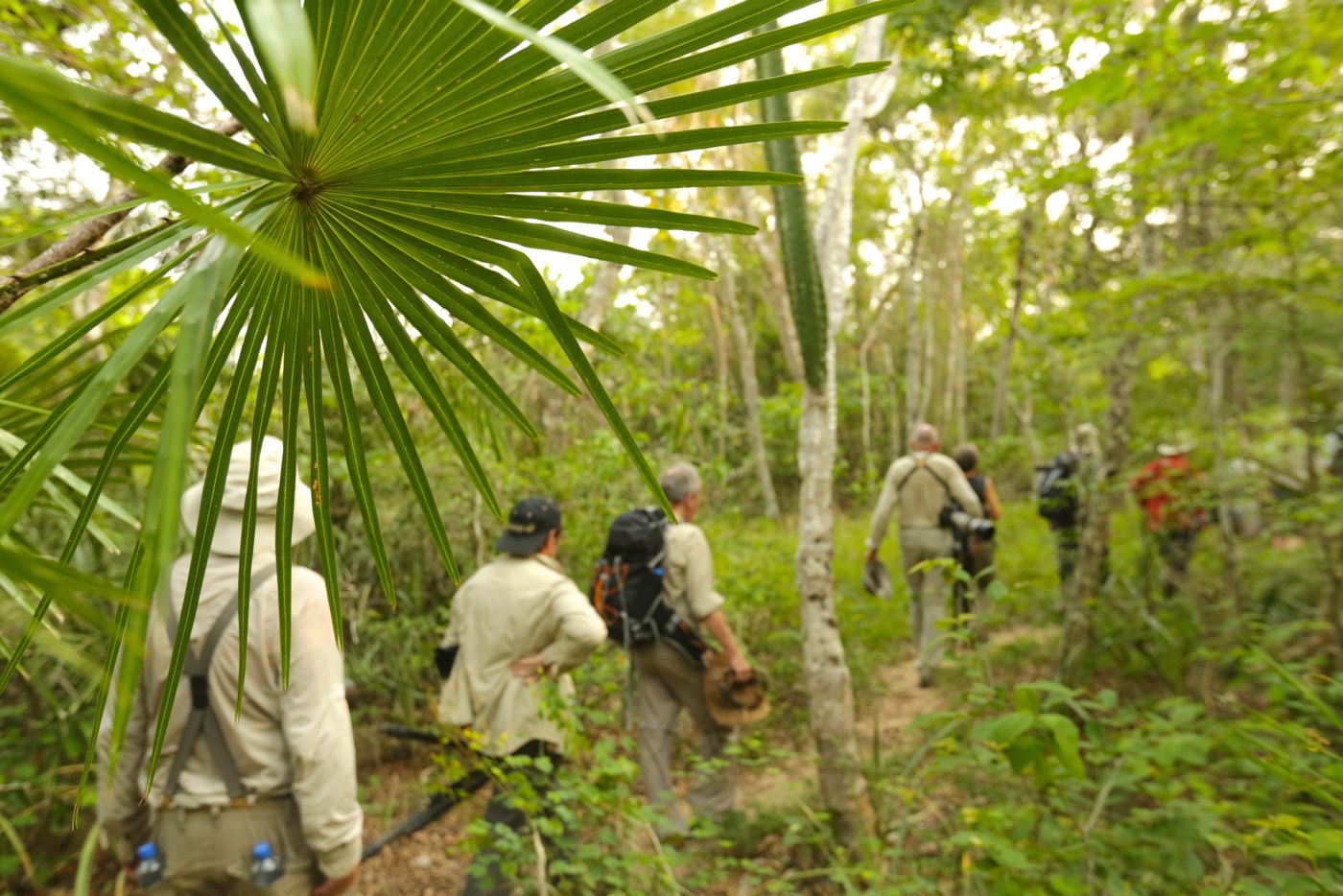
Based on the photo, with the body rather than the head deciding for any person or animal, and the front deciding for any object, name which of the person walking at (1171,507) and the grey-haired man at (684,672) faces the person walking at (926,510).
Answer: the grey-haired man

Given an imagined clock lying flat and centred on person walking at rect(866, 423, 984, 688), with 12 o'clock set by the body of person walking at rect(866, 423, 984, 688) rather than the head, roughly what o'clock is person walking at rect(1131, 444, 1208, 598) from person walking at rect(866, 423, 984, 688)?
person walking at rect(1131, 444, 1208, 598) is roughly at 1 o'clock from person walking at rect(866, 423, 984, 688).

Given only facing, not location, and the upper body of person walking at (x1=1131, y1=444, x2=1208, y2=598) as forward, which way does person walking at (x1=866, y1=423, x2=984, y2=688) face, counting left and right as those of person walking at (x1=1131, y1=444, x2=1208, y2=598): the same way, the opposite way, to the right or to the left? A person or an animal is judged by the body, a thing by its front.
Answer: the same way

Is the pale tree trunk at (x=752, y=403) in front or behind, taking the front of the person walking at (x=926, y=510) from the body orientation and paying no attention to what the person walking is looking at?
in front

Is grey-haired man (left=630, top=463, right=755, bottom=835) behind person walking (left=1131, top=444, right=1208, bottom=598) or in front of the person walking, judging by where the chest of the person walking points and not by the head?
behind

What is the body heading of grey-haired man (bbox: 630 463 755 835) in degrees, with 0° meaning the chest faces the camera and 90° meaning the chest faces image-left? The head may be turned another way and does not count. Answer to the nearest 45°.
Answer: approximately 225°

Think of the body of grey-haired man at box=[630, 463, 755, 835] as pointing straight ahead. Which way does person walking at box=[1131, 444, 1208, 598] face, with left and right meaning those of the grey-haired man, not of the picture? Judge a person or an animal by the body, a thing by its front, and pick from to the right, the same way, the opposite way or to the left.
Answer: the same way

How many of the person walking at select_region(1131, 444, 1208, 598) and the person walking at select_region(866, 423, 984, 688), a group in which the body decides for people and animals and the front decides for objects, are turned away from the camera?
2

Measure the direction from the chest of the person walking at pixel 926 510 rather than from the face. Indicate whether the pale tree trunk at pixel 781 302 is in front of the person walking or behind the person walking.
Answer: behind

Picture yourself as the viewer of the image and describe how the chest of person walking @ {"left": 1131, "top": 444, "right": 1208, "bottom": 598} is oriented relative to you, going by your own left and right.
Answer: facing away from the viewer

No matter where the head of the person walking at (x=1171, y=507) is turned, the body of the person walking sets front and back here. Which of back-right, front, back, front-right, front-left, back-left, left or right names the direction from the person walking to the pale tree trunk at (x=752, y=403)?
front-left

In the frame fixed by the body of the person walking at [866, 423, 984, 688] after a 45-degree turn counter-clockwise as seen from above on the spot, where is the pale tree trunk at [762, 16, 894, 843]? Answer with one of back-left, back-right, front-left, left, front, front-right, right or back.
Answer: back-left

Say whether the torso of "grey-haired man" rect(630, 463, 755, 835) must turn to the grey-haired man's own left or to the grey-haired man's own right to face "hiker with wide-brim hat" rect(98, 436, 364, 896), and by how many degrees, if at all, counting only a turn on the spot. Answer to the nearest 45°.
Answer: approximately 180°

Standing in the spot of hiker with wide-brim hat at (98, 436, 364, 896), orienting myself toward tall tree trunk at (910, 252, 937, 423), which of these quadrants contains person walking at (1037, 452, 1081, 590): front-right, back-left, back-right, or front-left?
front-right

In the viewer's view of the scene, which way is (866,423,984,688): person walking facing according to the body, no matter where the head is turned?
away from the camera

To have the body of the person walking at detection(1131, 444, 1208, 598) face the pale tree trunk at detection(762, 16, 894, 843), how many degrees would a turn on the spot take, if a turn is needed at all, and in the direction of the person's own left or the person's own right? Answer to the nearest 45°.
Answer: approximately 135° to the person's own left
